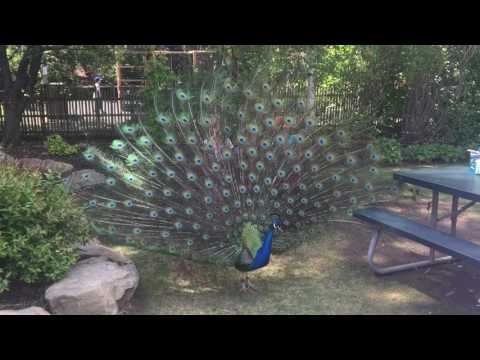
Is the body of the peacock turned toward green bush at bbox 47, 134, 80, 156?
no

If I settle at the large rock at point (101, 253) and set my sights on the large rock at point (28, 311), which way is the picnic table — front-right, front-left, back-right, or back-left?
back-left

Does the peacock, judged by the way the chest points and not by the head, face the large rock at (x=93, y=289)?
no

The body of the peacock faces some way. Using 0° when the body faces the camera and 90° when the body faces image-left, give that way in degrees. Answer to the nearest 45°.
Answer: approximately 315°

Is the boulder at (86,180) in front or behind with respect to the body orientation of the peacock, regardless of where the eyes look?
behind

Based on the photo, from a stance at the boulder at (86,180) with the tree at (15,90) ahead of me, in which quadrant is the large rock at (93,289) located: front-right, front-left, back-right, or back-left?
back-left

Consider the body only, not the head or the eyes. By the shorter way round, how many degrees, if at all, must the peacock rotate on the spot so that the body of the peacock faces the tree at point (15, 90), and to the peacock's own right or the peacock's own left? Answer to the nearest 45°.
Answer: approximately 180°

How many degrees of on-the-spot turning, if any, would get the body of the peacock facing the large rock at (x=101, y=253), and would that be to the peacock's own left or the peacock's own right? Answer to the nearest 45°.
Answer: approximately 135° to the peacock's own right

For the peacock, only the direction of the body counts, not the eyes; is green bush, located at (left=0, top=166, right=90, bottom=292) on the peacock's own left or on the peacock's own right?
on the peacock's own right

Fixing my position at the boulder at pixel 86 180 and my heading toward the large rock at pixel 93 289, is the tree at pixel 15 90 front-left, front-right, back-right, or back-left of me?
back-right

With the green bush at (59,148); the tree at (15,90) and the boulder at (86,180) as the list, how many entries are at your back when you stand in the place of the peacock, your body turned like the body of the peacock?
3

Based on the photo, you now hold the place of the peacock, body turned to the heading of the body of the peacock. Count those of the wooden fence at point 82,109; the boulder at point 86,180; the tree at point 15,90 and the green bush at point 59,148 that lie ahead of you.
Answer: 0

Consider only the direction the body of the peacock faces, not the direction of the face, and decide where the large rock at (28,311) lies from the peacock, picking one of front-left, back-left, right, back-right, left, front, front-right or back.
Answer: right

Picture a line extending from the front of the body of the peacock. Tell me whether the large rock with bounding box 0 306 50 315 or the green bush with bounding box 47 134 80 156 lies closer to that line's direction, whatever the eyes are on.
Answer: the large rock

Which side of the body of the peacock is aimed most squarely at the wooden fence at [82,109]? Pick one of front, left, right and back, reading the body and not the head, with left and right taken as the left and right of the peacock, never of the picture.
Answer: back
